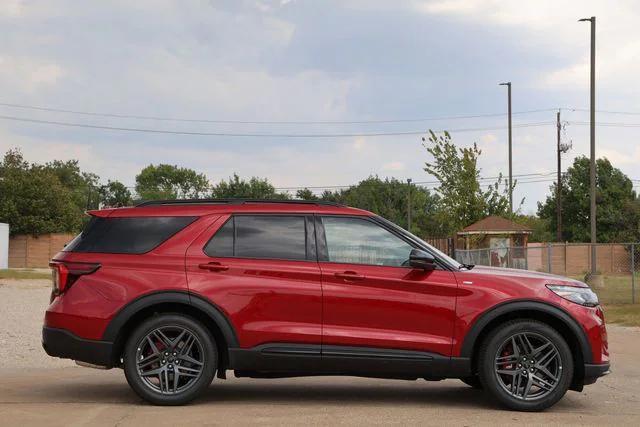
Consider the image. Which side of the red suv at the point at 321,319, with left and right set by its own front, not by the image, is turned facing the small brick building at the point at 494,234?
left

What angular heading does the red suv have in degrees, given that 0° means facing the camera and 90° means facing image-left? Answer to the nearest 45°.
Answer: approximately 270°
